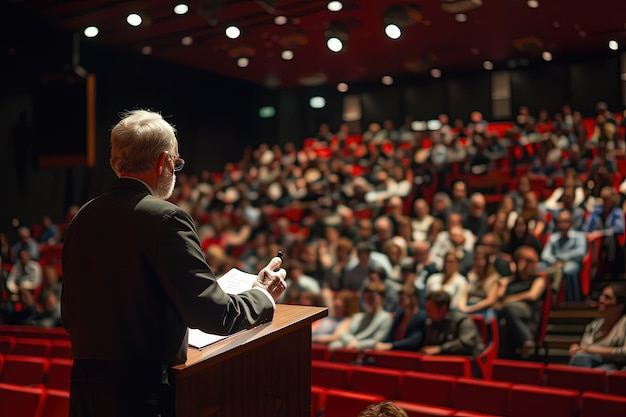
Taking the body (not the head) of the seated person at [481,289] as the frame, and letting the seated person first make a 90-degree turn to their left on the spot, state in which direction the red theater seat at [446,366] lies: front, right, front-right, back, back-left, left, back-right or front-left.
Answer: front-right

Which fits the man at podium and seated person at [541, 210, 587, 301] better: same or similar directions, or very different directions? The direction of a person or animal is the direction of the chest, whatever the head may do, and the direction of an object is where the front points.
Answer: very different directions

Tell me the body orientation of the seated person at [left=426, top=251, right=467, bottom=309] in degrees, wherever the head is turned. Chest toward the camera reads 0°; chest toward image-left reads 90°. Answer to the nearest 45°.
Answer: approximately 45°

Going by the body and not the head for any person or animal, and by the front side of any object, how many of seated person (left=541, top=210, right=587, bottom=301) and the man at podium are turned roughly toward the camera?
1

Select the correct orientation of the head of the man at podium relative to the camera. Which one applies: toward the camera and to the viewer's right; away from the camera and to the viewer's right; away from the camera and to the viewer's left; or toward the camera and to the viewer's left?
away from the camera and to the viewer's right

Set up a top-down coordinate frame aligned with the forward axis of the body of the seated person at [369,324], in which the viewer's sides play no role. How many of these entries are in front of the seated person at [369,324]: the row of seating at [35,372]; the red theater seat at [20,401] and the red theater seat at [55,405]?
3

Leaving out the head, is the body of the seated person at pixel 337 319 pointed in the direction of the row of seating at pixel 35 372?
yes

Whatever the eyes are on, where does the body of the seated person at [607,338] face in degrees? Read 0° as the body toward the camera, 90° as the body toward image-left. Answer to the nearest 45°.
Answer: approximately 45°

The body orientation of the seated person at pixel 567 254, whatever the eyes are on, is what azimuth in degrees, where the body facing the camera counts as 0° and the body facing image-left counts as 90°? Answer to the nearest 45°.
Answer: approximately 0°
